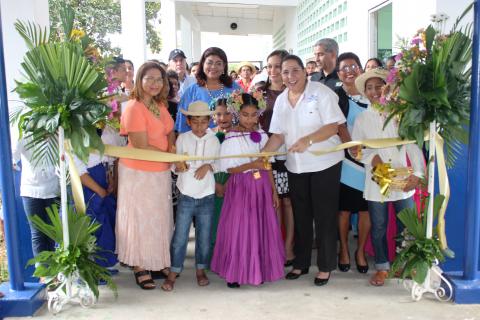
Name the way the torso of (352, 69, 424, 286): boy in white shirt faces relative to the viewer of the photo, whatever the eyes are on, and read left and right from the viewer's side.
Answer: facing the viewer

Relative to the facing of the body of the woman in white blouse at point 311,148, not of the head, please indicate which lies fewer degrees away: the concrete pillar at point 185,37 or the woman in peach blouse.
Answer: the woman in peach blouse

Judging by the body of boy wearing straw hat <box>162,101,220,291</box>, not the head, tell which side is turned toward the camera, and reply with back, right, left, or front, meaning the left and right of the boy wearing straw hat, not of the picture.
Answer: front

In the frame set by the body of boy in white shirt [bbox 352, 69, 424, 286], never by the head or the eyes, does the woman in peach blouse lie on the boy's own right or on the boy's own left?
on the boy's own right

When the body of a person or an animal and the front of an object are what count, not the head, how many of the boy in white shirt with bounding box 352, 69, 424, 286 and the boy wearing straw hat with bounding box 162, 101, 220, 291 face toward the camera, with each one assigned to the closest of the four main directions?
2

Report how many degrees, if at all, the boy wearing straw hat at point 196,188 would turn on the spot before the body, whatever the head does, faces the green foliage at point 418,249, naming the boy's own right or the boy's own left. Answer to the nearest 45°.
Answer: approximately 90° to the boy's own left

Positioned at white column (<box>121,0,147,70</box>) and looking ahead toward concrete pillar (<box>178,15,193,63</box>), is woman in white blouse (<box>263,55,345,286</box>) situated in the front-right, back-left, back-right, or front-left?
back-right

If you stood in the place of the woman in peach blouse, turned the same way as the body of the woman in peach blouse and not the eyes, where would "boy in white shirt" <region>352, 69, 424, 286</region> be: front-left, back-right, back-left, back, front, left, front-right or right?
front-left

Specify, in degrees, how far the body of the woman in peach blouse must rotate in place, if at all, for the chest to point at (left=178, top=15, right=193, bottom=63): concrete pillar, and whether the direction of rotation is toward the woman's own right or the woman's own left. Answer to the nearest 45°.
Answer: approximately 135° to the woman's own left

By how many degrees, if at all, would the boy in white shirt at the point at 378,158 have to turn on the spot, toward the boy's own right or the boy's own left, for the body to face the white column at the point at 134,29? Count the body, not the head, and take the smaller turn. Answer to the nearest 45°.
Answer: approximately 135° to the boy's own right

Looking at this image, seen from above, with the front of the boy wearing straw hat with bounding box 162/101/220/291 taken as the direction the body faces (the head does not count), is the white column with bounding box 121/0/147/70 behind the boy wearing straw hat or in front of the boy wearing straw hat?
behind

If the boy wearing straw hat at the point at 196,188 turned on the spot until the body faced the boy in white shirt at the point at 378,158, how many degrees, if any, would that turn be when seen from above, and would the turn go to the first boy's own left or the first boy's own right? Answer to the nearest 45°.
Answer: approximately 90° to the first boy's own left

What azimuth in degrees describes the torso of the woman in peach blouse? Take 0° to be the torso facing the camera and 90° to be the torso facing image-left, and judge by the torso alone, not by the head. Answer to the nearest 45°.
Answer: approximately 315°
